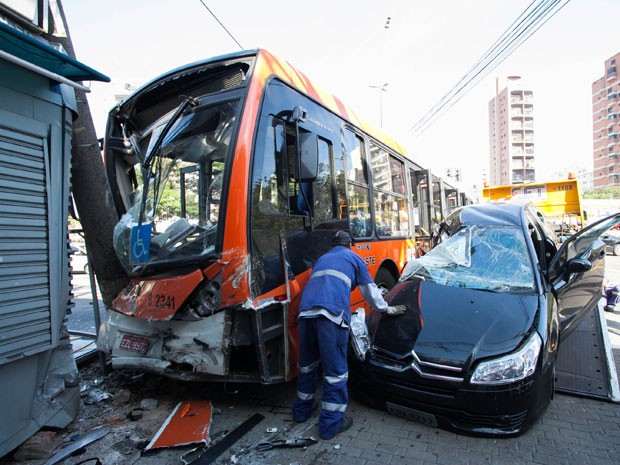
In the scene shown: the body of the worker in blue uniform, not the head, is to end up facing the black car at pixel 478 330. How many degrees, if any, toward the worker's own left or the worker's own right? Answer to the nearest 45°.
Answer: approximately 45° to the worker's own right

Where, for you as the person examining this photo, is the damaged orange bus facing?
facing the viewer and to the left of the viewer

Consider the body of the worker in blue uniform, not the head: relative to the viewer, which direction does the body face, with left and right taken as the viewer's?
facing away from the viewer and to the right of the viewer

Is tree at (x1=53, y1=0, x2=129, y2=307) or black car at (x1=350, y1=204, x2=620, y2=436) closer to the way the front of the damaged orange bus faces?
the tree

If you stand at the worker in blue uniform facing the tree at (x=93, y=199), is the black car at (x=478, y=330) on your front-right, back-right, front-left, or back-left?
back-right

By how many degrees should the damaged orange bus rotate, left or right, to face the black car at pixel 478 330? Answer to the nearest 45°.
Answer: approximately 135° to its left

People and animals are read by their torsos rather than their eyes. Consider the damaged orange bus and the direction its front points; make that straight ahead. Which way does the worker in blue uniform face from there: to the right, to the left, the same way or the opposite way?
the opposite way

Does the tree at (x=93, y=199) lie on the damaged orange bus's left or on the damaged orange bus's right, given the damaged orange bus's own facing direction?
on its right
